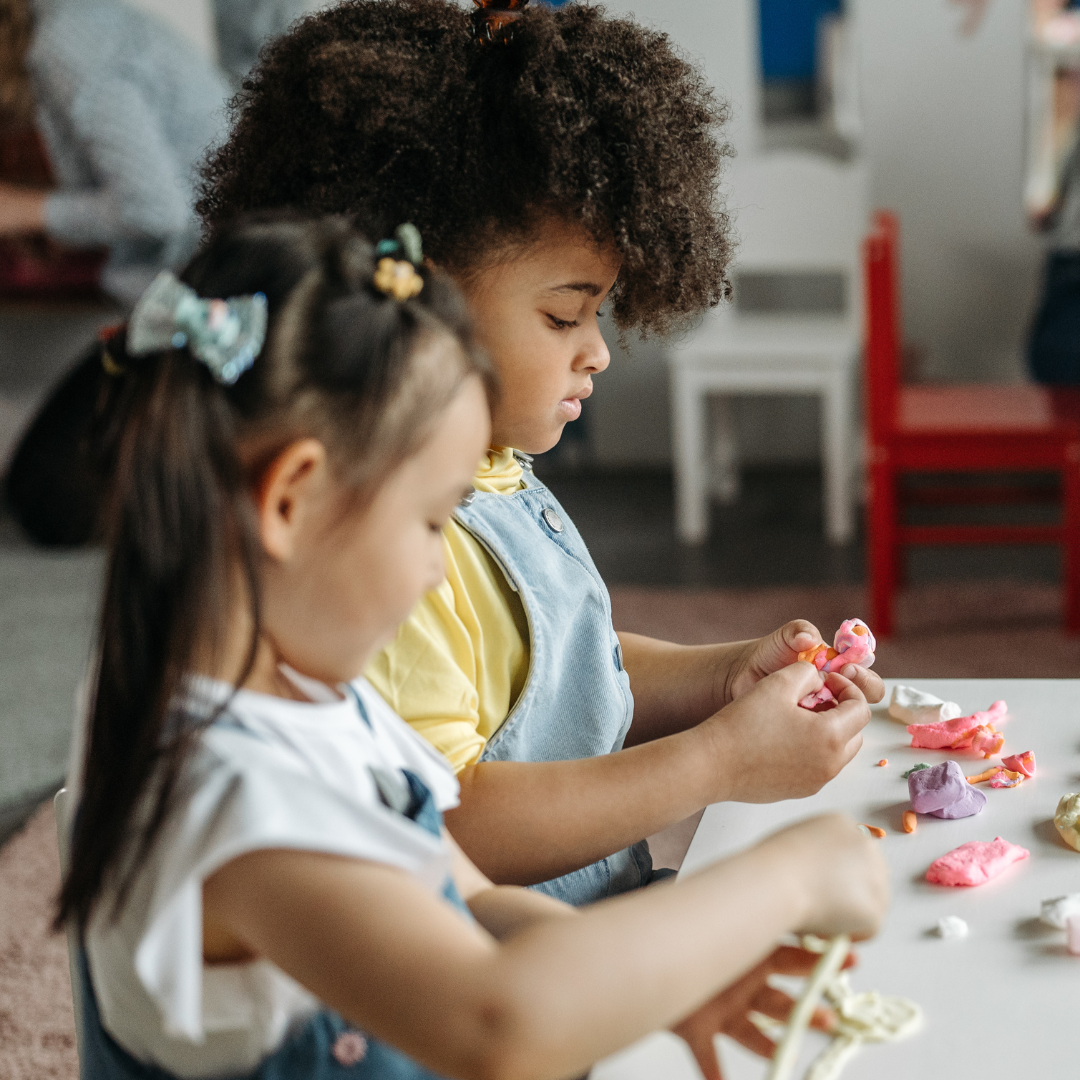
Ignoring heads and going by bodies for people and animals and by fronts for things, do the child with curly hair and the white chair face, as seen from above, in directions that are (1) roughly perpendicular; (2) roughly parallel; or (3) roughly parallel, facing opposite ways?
roughly perpendicular

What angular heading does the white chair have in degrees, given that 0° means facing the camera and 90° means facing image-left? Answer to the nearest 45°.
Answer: approximately 0°

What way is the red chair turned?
to the viewer's right

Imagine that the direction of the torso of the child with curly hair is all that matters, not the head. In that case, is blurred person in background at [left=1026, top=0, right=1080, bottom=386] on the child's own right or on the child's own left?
on the child's own left

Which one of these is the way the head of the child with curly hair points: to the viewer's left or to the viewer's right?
to the viewer's right

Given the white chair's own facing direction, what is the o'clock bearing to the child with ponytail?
The child with ponytail is roughly at 12 o'clock from the white chair.

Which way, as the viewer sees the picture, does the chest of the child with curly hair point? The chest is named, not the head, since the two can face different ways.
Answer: to the viewer's right

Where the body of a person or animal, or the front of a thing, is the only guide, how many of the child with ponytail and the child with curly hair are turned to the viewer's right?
2

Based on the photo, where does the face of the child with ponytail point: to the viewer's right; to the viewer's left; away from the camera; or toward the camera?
to the viewer's right

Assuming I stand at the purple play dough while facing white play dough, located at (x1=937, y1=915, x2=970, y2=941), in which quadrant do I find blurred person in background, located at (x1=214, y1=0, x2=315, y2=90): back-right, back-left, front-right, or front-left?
back-right
